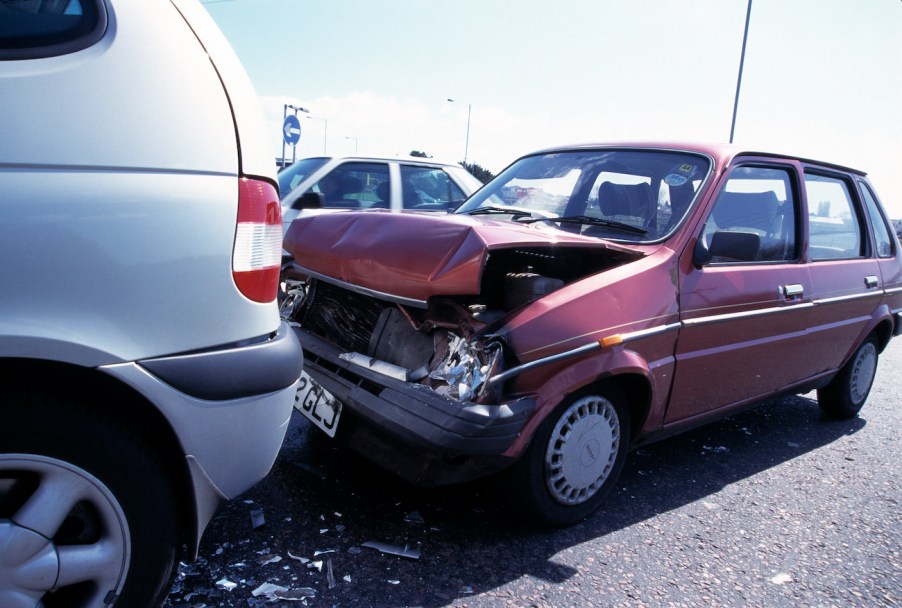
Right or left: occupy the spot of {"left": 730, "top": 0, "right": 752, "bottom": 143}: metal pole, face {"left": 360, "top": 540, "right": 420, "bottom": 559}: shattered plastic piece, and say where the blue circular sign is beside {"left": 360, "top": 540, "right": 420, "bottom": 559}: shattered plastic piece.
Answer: right

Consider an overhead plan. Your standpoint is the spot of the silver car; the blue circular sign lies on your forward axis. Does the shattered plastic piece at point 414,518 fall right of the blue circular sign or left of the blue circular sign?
right

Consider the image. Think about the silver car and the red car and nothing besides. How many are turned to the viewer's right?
0

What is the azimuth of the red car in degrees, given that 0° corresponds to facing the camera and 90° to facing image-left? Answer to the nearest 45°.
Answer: approximately 45°
